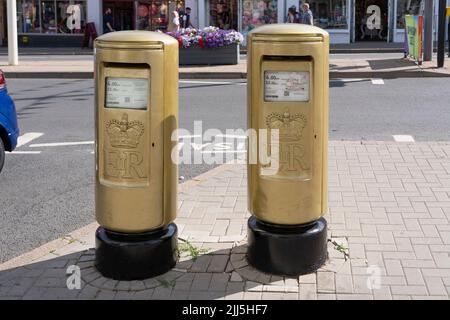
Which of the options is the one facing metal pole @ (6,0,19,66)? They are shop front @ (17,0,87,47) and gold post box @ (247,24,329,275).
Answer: the shop front

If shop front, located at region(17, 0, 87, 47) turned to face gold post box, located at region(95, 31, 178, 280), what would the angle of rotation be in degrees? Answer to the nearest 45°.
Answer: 0° — it already faces it

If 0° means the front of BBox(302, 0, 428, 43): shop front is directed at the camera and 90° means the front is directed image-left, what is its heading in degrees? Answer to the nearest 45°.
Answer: approximately 0°

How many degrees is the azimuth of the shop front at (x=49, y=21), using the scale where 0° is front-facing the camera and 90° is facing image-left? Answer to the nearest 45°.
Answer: approximately 0°

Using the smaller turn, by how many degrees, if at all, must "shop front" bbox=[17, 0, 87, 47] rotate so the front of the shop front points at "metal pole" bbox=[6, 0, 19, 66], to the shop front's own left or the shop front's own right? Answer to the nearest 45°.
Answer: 0° — it already faces it
